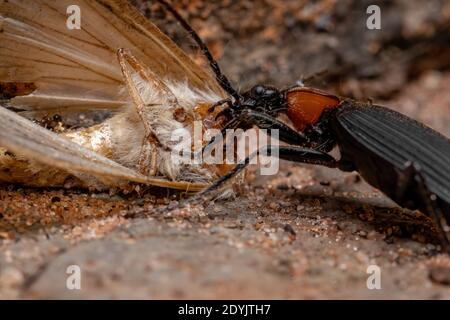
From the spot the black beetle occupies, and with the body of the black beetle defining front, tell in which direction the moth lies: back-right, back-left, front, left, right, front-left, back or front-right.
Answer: front

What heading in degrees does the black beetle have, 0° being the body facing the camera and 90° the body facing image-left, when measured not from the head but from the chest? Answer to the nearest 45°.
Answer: approximately 90°
